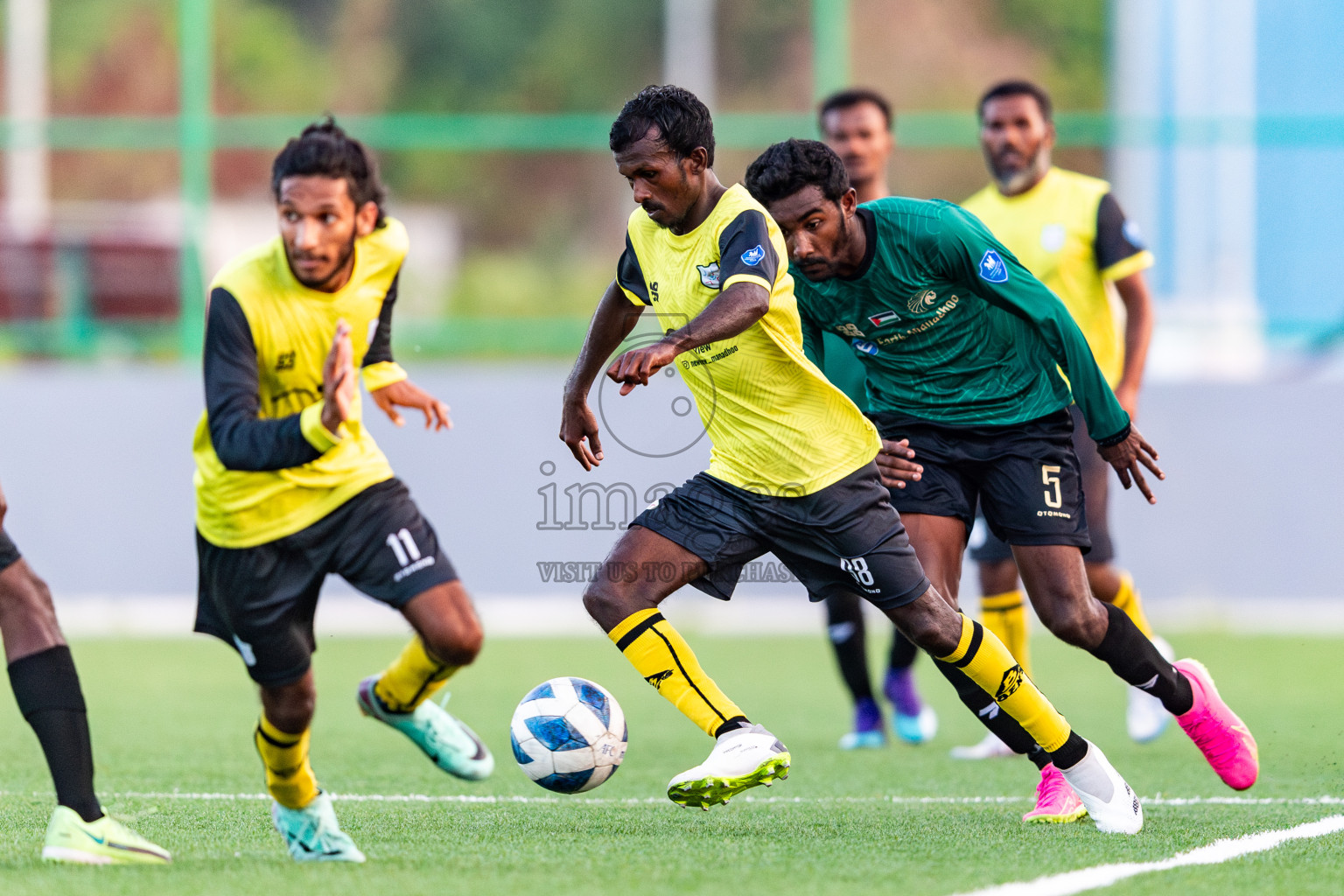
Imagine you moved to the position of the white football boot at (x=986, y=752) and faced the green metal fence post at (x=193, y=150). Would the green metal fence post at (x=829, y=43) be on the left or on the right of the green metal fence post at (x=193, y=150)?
right

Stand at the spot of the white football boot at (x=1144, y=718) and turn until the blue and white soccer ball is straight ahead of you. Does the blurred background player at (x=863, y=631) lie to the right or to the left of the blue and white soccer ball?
right

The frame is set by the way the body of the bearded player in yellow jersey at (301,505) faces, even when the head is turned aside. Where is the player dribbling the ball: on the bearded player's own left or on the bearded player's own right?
on the bearded player's own left

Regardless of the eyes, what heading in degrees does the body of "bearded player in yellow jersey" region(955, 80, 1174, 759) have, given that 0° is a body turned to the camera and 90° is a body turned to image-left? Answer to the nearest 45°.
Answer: approximately 45°

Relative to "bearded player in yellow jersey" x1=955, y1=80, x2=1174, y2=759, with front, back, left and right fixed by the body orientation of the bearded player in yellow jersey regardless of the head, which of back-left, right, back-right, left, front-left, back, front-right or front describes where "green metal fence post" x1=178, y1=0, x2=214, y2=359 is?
right

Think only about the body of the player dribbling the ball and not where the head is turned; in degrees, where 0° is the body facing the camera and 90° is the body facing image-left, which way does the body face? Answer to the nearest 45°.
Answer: approximately 45°

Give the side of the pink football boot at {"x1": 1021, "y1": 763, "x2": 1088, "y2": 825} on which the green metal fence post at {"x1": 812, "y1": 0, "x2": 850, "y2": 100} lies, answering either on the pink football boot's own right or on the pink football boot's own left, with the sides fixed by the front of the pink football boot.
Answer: on the pink football boot's own right
